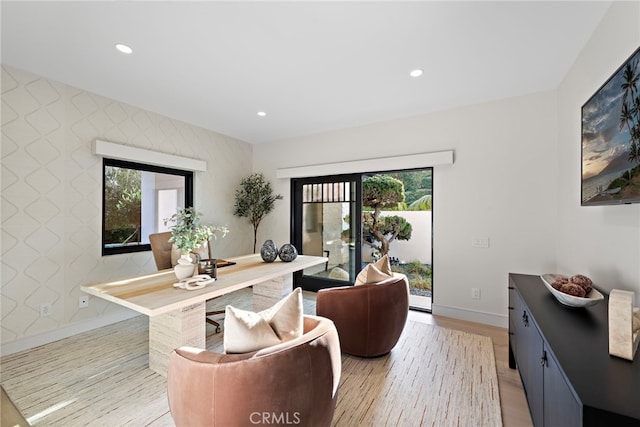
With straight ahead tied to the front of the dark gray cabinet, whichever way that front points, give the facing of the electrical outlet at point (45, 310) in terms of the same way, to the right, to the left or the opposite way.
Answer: the opposite way

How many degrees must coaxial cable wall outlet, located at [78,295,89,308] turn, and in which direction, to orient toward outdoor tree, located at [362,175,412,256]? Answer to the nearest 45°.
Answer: approximately 90° to its left

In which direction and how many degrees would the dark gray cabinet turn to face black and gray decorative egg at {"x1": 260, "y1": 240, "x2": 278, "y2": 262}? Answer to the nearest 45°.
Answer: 0° — it already faces it

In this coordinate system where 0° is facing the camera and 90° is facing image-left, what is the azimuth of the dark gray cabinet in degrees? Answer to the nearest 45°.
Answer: approximately 90°

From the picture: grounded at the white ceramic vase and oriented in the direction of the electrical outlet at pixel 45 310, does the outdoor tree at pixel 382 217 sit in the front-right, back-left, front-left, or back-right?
back-right

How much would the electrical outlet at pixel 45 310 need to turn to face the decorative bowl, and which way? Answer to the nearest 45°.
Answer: approximately 45° to its left
